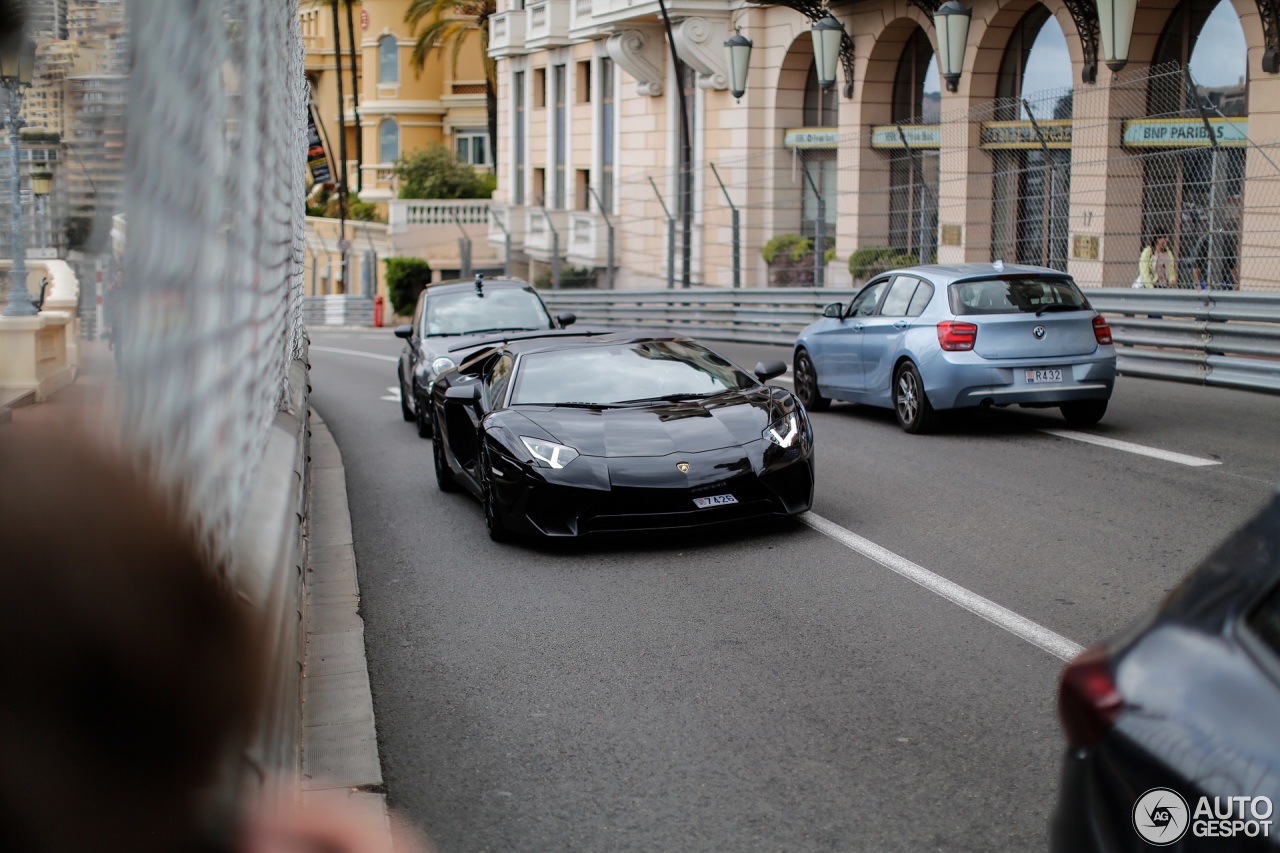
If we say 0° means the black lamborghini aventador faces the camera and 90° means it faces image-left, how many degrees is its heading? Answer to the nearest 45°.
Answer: approximately 315°

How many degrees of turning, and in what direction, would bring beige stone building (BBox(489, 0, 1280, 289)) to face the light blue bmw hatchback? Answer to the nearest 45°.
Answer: approximately 45° to its left

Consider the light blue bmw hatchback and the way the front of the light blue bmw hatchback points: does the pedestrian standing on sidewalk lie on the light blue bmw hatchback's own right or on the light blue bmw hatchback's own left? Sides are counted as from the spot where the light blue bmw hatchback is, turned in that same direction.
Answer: on the light blue bmw hatchback's own right

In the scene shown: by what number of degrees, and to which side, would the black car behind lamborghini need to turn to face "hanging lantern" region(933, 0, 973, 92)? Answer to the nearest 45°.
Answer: approximately 90° to its left

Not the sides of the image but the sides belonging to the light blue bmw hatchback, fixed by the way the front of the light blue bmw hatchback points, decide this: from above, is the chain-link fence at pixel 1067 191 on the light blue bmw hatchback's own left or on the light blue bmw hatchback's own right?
on the light blue bmw hatchback's own right

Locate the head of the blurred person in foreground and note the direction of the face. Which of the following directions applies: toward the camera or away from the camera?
away from the camera
